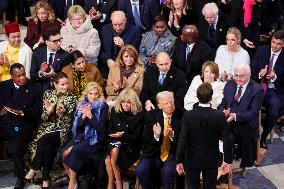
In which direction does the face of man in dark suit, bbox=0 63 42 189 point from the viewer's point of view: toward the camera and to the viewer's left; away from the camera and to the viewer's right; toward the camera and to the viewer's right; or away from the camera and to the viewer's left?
toward the camera and to the viewer's right

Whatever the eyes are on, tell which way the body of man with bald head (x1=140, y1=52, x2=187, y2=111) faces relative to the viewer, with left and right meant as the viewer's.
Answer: facing the viewer

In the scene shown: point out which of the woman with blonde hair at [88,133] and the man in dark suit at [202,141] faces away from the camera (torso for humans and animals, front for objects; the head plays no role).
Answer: the man in dark suit

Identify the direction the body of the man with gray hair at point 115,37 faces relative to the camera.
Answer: toward the camera

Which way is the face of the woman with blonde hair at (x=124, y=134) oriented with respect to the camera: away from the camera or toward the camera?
toward the camera

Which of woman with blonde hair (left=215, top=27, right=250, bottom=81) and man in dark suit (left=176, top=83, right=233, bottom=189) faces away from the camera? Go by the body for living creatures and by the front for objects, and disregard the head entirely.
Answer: the man in dark suit

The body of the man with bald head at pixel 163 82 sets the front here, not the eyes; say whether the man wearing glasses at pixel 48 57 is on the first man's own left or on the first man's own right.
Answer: on the first man's own right

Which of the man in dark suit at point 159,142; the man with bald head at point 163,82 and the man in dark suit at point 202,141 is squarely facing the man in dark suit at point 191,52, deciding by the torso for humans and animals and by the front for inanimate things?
the man in dark suit at point 202,141

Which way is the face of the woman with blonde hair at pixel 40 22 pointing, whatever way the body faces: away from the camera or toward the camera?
toward the camera

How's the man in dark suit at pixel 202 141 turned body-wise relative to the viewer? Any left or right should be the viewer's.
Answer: facing away from the viewer

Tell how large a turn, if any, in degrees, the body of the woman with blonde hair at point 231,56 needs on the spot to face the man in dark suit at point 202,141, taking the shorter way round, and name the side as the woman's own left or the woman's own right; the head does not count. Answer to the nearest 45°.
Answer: approximately 45° to the woman's own left

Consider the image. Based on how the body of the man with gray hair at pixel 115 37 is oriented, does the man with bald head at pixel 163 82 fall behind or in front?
in front

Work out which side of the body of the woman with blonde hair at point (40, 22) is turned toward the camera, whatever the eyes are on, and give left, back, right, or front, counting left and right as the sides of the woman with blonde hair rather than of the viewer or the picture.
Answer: front

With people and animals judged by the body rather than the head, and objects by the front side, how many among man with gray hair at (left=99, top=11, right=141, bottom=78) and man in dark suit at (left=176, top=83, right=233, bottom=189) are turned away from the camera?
1

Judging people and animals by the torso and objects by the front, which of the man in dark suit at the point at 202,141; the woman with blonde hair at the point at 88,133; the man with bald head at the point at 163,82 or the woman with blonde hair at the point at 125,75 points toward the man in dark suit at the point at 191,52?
the man in dark suit at the point at 202,141

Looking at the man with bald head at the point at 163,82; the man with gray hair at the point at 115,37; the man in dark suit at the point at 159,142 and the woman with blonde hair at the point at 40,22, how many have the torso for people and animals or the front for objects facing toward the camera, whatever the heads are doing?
4

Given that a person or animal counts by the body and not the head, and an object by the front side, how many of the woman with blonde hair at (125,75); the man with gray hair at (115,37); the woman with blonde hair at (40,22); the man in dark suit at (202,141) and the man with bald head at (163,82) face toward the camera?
4

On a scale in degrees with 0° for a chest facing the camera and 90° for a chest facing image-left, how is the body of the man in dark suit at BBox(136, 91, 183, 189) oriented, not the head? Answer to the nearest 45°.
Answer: approximately 0°

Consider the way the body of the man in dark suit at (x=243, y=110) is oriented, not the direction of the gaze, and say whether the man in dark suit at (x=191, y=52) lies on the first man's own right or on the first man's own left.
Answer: on the first man's own right
